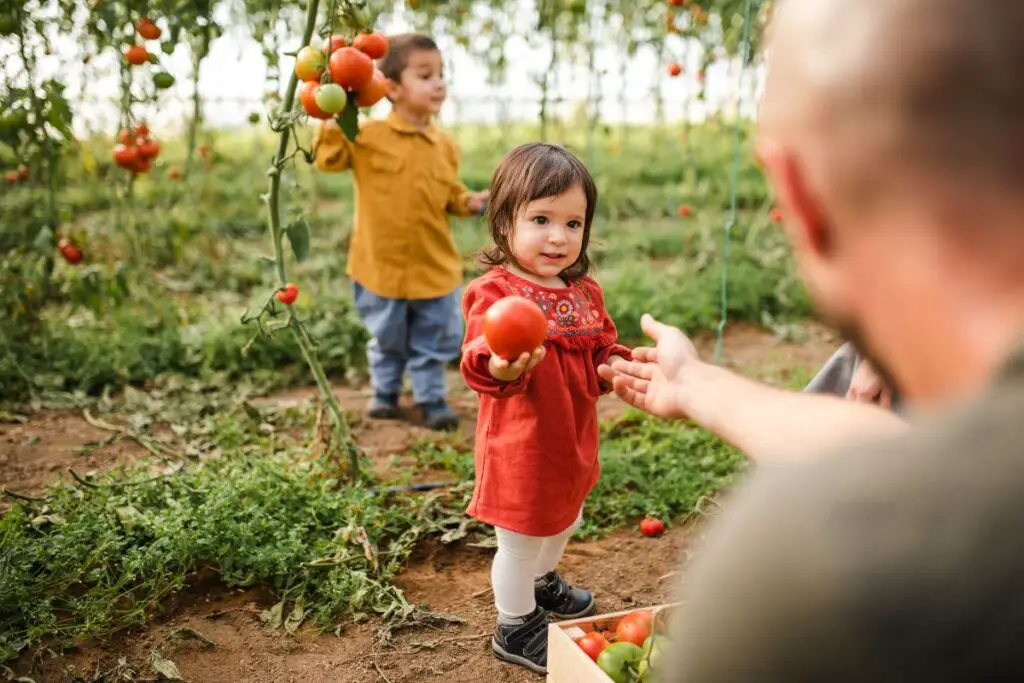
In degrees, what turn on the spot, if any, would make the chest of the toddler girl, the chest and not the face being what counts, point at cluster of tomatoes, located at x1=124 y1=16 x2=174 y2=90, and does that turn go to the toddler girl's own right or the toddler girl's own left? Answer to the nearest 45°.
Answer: approximately 180°

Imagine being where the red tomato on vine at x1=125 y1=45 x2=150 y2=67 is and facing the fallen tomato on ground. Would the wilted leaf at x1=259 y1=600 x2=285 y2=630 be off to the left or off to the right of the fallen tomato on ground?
right

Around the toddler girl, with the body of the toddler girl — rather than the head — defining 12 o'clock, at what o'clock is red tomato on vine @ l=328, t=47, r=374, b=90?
The red tomato on vine is roughly at 6 o'clock from the toddler girl.

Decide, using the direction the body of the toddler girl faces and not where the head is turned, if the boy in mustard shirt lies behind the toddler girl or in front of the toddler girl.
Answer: behind

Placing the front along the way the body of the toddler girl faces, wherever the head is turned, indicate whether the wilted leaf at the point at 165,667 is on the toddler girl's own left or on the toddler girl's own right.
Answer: on the toddler girl's own right

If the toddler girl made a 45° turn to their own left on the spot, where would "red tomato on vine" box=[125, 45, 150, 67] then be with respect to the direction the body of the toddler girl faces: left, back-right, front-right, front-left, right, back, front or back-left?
back-left

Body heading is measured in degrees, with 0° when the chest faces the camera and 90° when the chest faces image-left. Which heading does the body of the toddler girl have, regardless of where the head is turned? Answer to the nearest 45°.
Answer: approximately 315°

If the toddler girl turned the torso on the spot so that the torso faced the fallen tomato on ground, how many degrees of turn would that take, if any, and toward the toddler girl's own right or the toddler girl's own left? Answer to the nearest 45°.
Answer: approximately 90° to the toddler girl's own left

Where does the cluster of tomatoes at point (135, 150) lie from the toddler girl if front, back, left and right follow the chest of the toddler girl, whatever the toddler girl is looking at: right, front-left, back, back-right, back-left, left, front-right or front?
back
